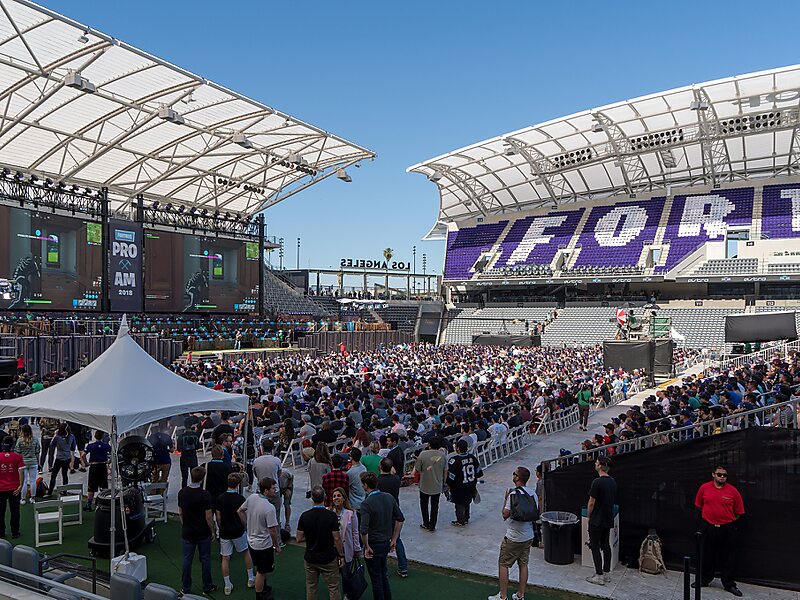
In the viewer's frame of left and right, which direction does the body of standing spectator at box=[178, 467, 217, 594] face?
facing away from the viewer

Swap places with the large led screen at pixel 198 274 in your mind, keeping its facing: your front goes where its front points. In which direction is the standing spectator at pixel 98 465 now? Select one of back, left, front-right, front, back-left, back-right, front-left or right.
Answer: front-right

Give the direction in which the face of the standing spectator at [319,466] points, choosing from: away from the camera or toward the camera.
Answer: away from the camera

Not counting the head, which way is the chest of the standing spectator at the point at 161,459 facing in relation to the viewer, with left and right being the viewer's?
facing away from the viewer

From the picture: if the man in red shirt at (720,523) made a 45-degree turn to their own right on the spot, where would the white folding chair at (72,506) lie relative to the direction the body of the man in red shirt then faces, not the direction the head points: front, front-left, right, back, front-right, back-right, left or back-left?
front-right

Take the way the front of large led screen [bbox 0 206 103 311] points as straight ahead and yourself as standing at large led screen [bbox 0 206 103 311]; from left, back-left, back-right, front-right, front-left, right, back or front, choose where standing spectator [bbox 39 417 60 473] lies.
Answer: front-right

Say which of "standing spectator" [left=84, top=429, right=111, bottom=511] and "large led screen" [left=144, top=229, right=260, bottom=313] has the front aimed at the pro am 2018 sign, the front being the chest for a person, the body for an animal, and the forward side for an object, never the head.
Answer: the standing spectator

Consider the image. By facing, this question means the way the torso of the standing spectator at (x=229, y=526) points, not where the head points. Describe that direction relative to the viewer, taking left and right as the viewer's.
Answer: facing away from the viewer and to the right of the viewer

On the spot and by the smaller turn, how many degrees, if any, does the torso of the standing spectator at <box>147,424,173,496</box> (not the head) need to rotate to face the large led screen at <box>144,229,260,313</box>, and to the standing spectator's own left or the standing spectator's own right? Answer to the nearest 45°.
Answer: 0° — they already face it
